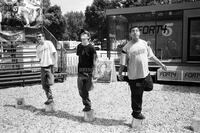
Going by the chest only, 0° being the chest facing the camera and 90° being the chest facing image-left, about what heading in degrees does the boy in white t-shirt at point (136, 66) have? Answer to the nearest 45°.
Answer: approximately 0°

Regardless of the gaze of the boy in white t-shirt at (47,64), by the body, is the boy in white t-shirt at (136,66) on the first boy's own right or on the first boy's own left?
on the first boy's own left

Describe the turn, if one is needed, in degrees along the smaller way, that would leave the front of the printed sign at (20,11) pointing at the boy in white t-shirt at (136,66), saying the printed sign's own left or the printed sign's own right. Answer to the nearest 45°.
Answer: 0° — it already faces them
